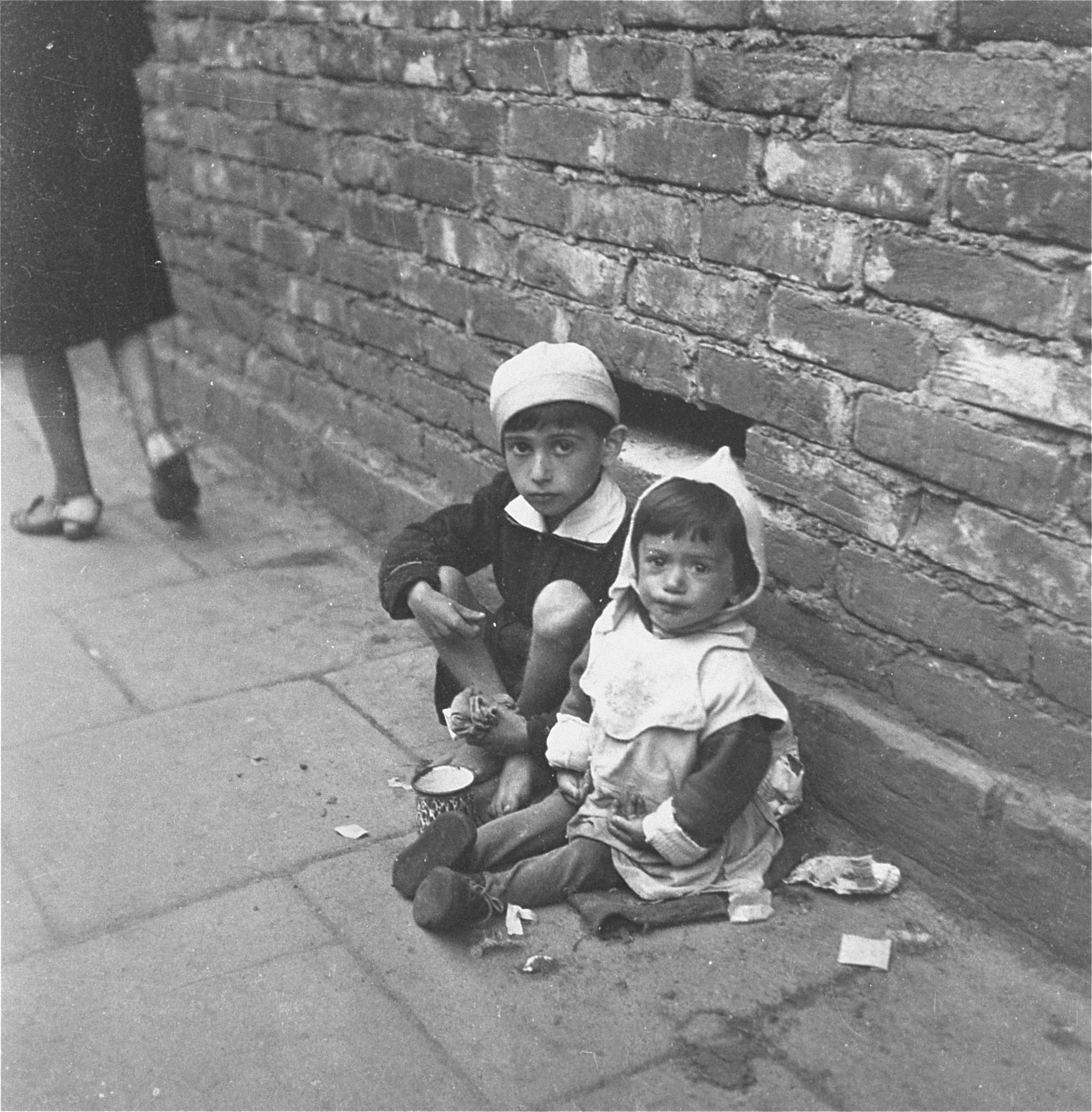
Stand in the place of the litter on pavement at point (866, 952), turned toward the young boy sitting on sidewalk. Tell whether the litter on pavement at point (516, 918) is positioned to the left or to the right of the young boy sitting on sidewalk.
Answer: left

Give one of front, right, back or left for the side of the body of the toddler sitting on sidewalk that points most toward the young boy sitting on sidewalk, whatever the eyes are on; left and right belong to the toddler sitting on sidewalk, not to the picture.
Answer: right

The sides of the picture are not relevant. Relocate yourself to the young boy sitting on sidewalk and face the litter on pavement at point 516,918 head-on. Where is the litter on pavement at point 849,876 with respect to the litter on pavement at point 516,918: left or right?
left

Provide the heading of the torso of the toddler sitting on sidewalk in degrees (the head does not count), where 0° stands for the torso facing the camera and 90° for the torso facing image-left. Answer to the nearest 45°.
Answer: approximately 45°
